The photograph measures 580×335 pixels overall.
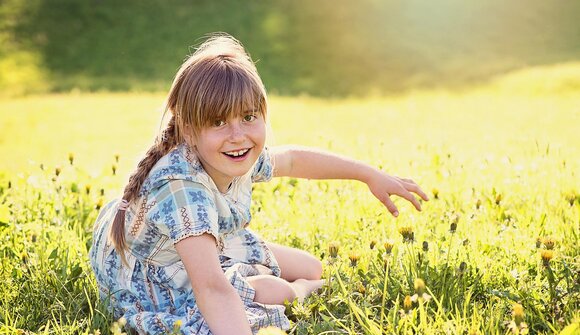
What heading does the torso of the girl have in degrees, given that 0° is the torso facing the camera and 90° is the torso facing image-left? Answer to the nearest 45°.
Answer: approximately 315°

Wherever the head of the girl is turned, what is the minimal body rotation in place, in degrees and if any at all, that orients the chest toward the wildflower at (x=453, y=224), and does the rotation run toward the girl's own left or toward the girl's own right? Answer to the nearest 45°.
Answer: approximately 45° to the girl's own left

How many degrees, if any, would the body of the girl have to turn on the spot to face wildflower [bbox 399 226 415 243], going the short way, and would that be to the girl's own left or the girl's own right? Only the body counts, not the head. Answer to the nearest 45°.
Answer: approximately 45° to the girl's own left

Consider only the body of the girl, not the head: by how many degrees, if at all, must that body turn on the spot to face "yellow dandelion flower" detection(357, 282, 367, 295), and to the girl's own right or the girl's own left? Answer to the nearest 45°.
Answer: approximately 45° to the girl's own left

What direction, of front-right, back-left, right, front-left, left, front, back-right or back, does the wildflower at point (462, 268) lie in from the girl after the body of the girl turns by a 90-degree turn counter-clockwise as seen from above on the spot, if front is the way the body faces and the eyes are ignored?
front-right
